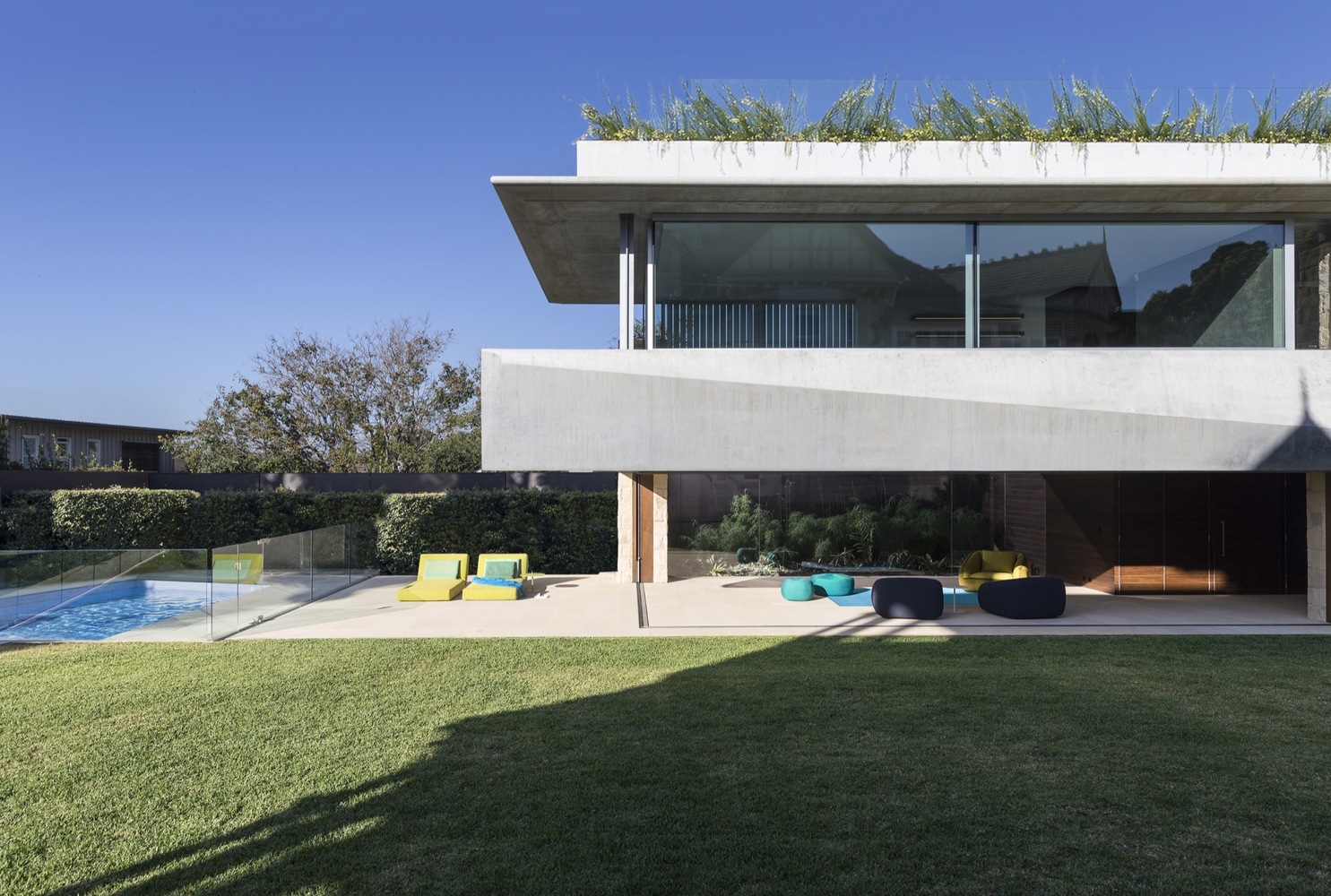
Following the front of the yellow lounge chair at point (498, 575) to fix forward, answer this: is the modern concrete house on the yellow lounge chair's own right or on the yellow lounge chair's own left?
on the yellow lounge chair's own left

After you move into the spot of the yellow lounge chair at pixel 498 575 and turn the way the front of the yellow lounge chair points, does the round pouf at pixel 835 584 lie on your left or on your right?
on your left

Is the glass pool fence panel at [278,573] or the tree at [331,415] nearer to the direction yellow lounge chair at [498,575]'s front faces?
the glass pool fence panel

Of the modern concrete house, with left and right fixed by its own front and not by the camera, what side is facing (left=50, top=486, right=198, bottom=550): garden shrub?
right
